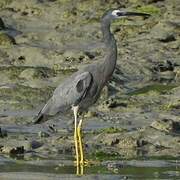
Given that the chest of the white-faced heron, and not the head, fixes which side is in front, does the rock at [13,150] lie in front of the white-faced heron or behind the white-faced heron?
behind

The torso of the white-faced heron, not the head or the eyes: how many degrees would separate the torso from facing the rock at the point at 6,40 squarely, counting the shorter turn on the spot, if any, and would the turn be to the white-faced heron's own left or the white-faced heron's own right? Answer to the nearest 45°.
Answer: approximately 90° to the white-faced heron's own left

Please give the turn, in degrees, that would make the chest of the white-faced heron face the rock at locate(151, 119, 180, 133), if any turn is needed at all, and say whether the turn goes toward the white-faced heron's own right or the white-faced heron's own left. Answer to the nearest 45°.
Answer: approximately 45° to the white-faced heron's own left

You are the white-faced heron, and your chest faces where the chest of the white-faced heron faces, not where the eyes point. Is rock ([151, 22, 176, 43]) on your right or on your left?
on your left

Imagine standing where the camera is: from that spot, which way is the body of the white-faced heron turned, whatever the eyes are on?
to the viewer's right
